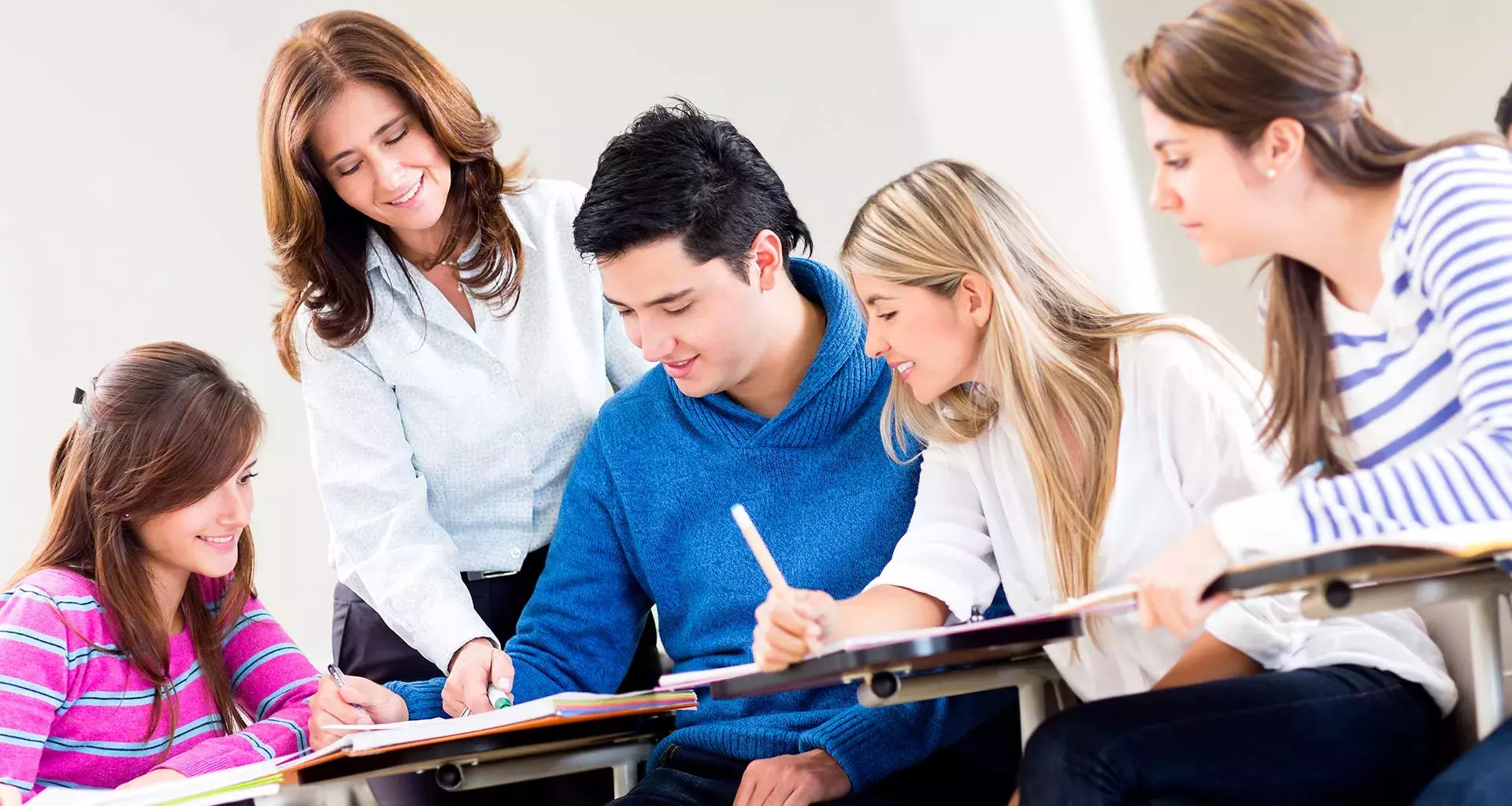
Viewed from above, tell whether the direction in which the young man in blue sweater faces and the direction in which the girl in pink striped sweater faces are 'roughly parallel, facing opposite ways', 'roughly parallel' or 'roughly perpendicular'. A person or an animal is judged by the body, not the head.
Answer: roughly perpendicular

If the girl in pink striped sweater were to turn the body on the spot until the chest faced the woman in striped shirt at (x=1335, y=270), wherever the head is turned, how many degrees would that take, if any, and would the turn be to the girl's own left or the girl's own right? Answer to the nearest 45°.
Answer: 0° — they already face them

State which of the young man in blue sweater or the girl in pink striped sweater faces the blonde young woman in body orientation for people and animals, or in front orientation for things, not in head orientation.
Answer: the girl in pink striped sweater

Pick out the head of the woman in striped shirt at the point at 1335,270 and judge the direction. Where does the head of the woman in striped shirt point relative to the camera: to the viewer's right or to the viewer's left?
to the viewer's left

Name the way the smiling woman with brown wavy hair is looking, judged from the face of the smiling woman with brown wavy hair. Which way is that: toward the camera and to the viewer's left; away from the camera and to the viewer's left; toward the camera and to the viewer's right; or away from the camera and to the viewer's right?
toward the camera and to the viewer's right

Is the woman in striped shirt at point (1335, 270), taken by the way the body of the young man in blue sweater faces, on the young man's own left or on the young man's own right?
on the young man's own left

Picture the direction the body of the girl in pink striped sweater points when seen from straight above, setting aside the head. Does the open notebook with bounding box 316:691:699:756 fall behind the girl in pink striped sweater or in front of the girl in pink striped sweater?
in front

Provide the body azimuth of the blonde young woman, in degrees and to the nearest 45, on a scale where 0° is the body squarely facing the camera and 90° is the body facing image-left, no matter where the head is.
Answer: approximately 45°

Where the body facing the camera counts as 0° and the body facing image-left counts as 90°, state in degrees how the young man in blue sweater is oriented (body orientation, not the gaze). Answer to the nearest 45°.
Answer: approximately 45°

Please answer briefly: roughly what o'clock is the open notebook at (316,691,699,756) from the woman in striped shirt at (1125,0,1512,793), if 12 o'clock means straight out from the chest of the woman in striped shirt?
The open notebook is roughly at 1 o'clock from the woman in striped shirt.

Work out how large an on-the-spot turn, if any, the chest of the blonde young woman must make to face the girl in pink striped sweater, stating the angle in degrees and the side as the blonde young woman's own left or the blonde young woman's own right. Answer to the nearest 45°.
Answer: approximately 45° to the blonde young woman's own right
